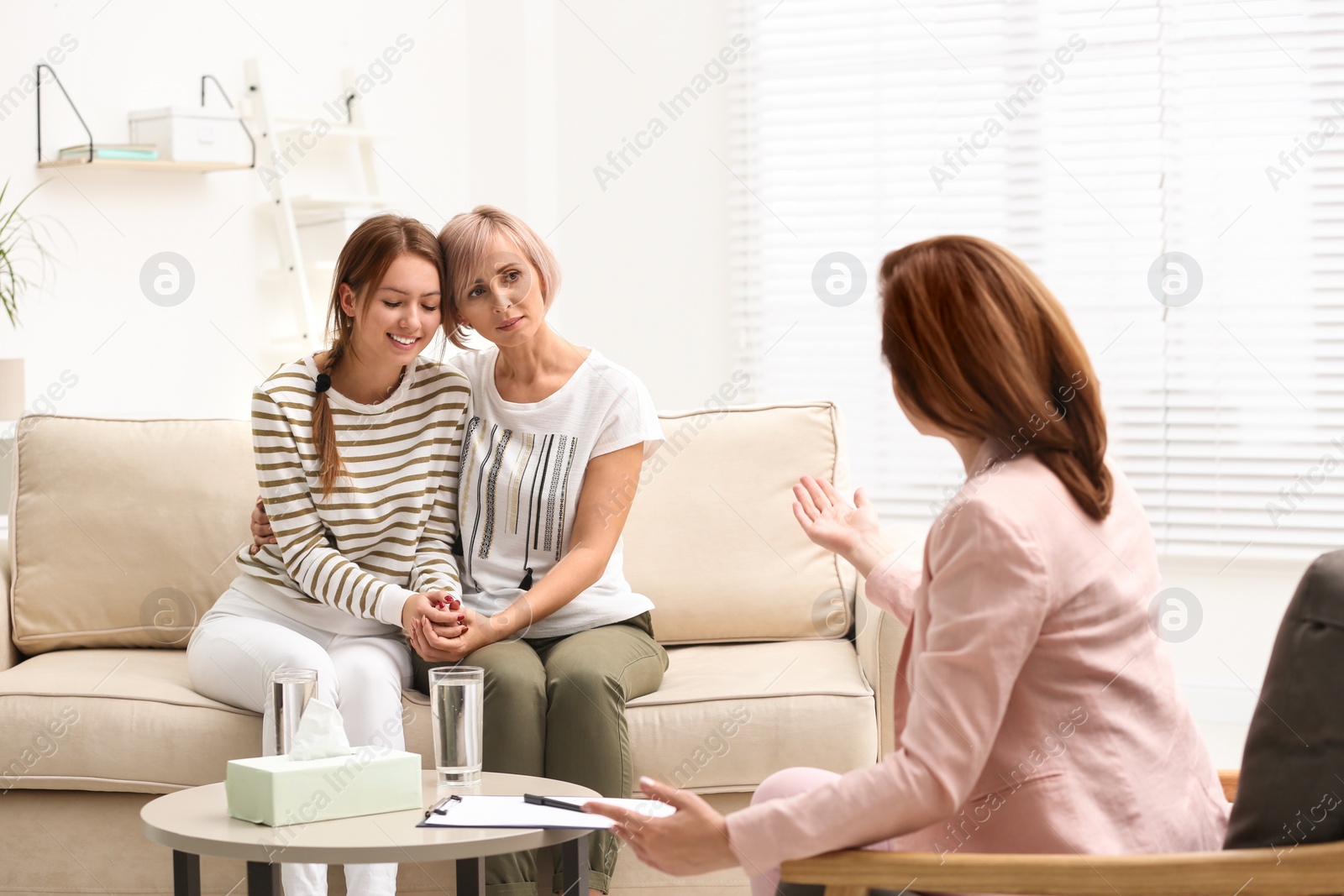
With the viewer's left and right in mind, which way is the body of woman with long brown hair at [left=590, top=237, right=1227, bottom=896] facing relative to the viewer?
facing away from the viewer and to the left of the viewer

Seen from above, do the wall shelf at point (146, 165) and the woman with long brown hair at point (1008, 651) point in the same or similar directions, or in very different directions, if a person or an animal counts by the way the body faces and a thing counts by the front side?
very different directions

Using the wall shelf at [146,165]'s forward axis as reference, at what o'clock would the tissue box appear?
The tissue box is roughly at 12 o'clock from the wall shelf.

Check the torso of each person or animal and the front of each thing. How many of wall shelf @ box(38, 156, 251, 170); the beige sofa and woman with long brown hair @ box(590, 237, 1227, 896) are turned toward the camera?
2

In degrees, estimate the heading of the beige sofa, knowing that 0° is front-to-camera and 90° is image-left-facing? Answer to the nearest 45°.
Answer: approximately 0°

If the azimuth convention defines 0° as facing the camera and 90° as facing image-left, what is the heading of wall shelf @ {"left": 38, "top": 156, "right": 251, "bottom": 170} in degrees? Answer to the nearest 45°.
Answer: approximately 0°

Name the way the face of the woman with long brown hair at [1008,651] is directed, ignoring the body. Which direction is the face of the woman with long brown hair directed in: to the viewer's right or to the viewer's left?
to the viewer's left

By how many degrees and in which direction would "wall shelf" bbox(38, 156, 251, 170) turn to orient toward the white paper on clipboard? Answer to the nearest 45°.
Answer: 0° — it already faces it

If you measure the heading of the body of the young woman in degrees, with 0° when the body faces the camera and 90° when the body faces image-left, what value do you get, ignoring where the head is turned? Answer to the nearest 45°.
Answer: approximately 315°
